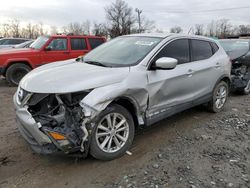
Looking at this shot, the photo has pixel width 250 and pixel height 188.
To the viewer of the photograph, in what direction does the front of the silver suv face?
facing the viewer and to the left of the viewer

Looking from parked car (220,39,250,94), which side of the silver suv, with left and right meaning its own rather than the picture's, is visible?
back

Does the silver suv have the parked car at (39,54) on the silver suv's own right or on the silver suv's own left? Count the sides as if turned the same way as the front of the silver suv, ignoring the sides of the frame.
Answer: on the silver suv's own right
